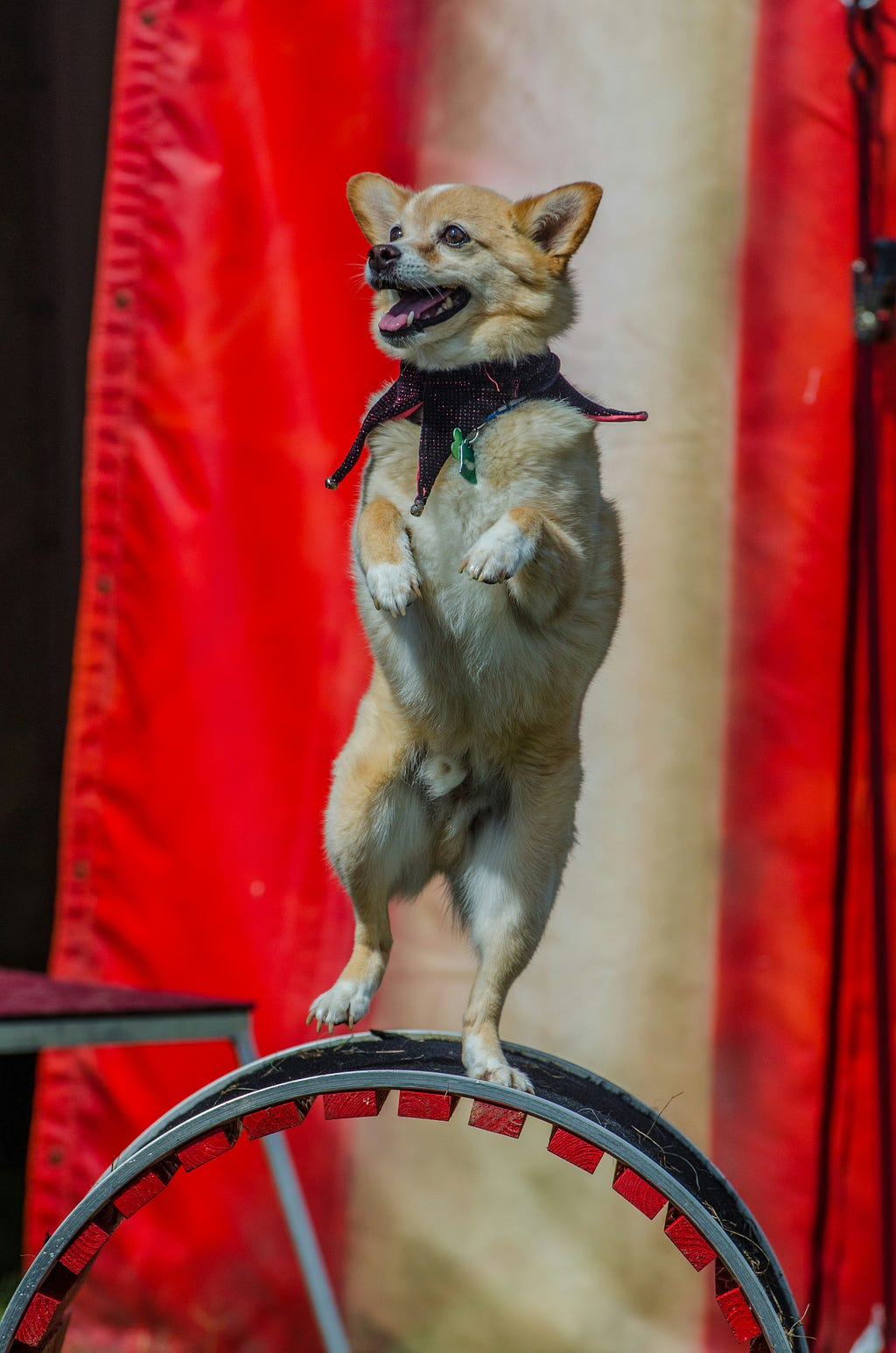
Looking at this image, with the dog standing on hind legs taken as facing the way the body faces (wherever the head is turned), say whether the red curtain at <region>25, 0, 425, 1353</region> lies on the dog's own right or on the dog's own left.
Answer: on the dog's own right

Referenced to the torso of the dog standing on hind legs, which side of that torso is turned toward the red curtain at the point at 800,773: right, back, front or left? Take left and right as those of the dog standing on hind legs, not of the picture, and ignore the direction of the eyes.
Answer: back
